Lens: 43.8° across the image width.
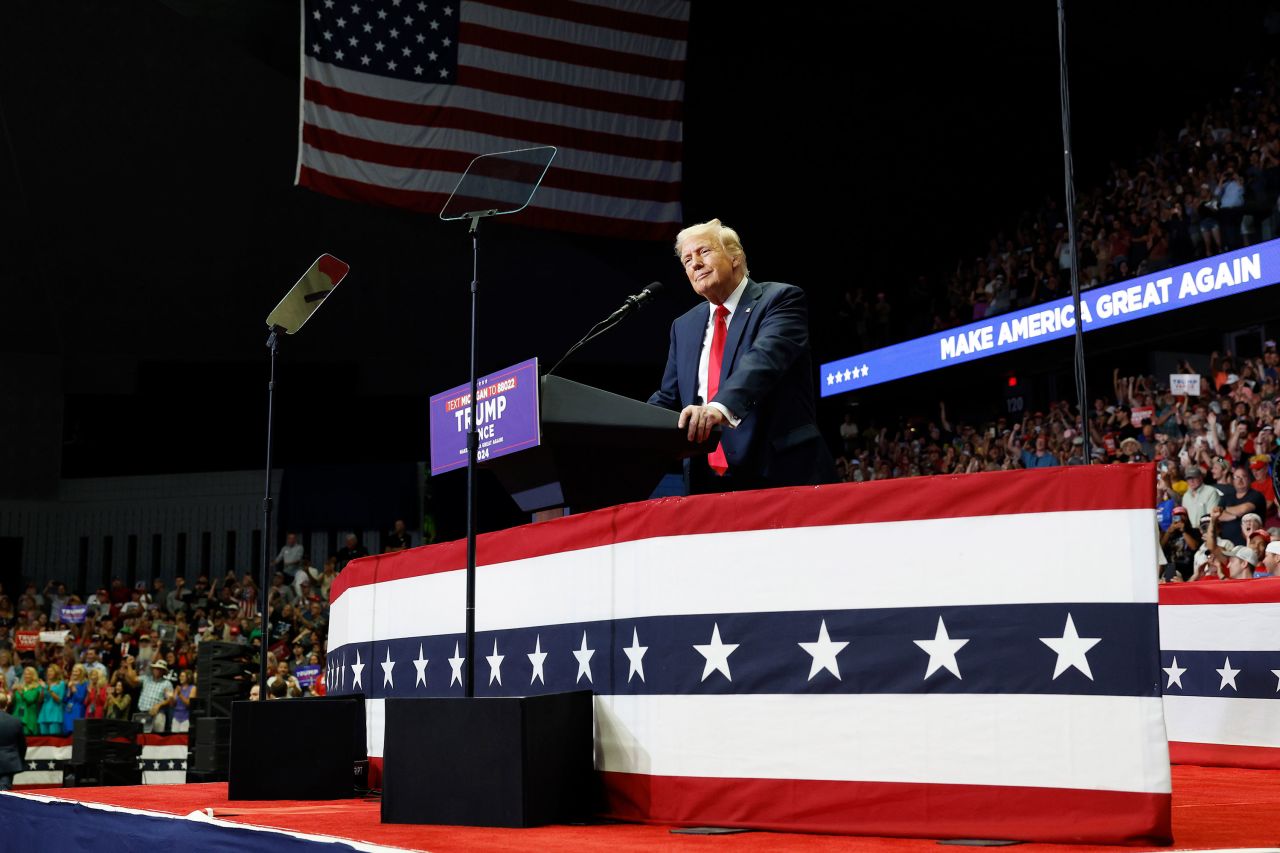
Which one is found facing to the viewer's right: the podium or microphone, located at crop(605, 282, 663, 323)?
the microphone

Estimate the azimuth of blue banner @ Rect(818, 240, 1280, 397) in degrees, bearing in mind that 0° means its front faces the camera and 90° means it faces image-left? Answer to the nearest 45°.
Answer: approximately 45°

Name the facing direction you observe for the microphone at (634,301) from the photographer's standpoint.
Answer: facing to the right of the viewer

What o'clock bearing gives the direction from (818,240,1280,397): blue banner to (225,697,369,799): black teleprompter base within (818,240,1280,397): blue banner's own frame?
The black teleprompter base is roughly at 11 o'clock from the blue banner.

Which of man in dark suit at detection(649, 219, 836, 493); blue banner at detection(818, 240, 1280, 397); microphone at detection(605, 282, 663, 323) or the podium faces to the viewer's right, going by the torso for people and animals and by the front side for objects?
the microphone

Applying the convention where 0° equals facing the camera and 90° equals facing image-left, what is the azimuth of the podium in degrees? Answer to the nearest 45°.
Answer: approximately 45°
